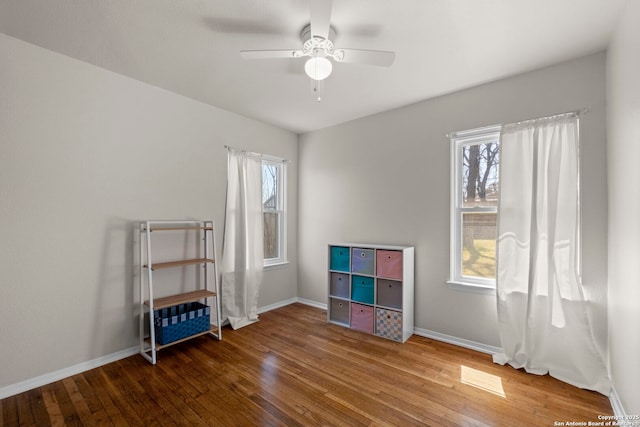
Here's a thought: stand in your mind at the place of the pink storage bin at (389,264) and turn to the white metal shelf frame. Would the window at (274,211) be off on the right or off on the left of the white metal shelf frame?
right

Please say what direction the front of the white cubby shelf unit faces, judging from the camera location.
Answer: facing the viewer and to the left of the viewer

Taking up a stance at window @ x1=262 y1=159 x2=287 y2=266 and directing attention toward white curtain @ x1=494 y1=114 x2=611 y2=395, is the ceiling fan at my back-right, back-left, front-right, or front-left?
front-right

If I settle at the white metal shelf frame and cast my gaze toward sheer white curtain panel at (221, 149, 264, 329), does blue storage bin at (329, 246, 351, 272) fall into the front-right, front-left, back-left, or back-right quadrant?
front-right

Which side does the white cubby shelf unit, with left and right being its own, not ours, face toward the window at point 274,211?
right

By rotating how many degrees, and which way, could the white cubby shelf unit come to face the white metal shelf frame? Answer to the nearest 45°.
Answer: approximately 45° to its right
